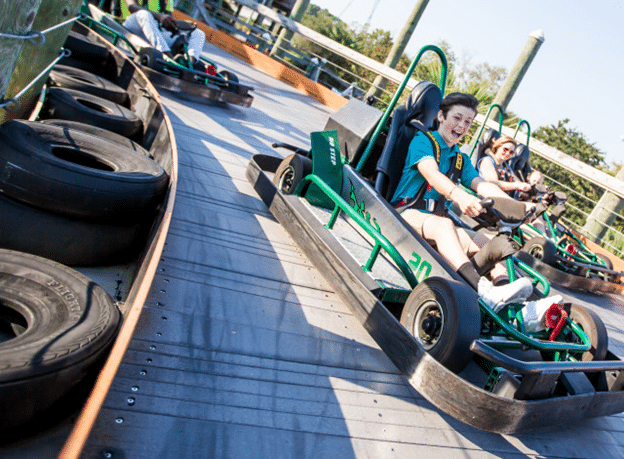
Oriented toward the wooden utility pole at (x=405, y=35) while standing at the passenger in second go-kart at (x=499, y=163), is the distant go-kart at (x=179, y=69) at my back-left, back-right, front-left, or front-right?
front-left

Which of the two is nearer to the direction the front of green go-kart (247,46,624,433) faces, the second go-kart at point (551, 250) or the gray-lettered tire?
the gray-lettered tire

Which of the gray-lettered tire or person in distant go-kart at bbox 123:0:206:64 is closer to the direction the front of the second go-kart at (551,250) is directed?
the gray-lettered tire

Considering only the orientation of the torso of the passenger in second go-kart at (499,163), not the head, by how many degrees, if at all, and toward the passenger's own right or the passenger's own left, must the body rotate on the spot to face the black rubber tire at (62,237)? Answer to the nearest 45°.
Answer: approximately 45° to the passenger's own right

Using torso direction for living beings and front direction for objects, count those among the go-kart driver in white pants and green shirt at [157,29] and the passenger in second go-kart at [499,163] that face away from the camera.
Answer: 0

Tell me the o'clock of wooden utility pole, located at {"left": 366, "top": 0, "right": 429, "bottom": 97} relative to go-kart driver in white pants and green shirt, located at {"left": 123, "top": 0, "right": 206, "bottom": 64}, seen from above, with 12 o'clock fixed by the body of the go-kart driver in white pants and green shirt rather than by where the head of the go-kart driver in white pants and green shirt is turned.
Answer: The wooden utility pole is roughly at 9 o'clock from the go-kart driver in white pants and green shirt.

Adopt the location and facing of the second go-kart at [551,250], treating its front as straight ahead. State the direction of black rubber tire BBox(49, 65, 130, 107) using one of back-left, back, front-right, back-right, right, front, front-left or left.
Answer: right

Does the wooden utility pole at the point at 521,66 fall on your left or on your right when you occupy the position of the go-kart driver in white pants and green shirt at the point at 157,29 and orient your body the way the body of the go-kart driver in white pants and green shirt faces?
on your left

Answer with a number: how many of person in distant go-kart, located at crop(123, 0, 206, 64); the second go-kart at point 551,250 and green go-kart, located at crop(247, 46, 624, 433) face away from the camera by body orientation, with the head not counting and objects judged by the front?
0

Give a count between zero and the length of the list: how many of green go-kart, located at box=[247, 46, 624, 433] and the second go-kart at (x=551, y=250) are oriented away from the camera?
0

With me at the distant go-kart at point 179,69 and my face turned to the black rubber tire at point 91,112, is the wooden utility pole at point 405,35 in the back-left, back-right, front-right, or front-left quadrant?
back-left

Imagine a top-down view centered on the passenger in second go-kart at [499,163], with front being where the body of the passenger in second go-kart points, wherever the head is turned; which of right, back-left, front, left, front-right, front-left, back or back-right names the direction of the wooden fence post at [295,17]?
back
